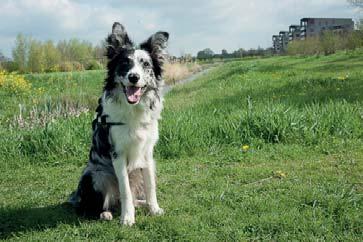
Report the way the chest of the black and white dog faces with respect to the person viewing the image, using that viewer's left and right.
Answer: facing the viewer and to the right of the viewer

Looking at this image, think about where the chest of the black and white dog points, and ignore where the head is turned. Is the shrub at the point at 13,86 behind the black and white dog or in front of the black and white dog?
behind
